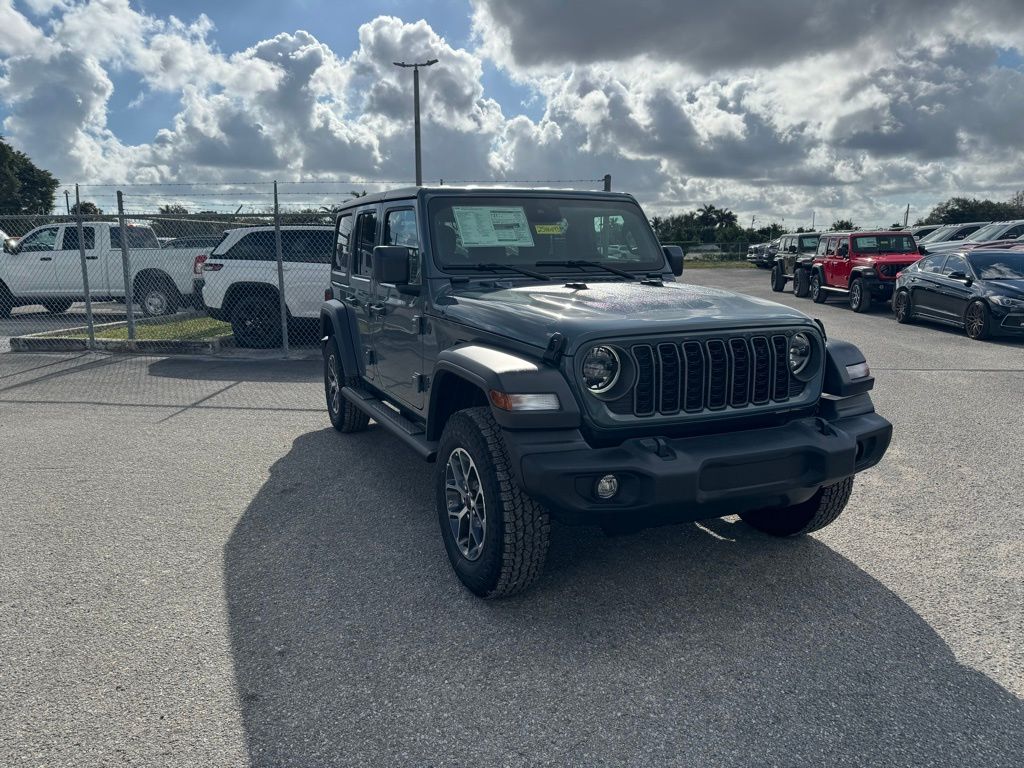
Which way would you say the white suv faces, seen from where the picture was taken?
facing to the right of the viewer

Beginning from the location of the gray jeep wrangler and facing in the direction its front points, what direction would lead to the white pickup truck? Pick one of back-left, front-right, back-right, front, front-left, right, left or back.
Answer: back

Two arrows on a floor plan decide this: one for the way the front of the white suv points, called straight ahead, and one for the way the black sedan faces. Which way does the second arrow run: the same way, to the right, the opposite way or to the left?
to the right

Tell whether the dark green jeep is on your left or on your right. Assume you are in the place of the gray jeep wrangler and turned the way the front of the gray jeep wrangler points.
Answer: on your left

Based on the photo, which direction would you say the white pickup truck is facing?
to the viewer's left

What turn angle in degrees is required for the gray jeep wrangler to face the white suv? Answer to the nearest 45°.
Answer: approximately 180°

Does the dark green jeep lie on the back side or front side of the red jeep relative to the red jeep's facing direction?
on the back side

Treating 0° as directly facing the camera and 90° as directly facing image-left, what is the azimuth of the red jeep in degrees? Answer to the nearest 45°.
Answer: approximately 315°

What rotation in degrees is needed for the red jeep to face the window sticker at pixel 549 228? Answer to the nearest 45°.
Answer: approximately 45° to its right

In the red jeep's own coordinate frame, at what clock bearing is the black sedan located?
The black sedan is roughly at 1 o'clock from the red jeep.
